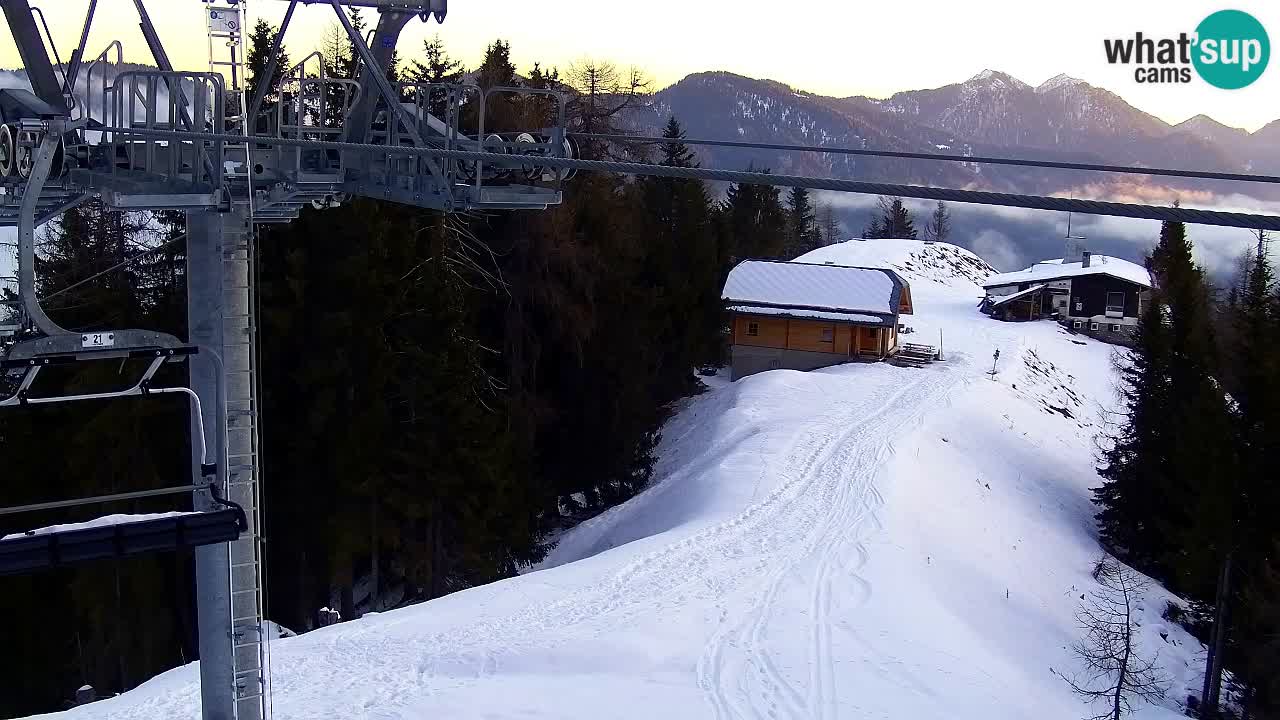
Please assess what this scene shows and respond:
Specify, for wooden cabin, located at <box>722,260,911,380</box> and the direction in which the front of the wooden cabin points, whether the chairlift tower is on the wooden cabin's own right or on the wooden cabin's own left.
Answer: on the wooden cabin's own right

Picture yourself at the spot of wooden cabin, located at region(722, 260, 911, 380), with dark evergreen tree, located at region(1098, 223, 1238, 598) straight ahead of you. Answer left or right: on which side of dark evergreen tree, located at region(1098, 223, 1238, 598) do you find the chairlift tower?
right

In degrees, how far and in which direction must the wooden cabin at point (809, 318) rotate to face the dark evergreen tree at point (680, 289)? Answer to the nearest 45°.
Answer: approximately 135° to its right

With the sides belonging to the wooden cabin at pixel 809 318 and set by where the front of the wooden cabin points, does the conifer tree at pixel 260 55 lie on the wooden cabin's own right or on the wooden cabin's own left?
on the wooden cabin's own right

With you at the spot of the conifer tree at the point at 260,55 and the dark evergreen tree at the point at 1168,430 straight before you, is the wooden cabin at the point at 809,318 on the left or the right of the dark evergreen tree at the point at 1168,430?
left
